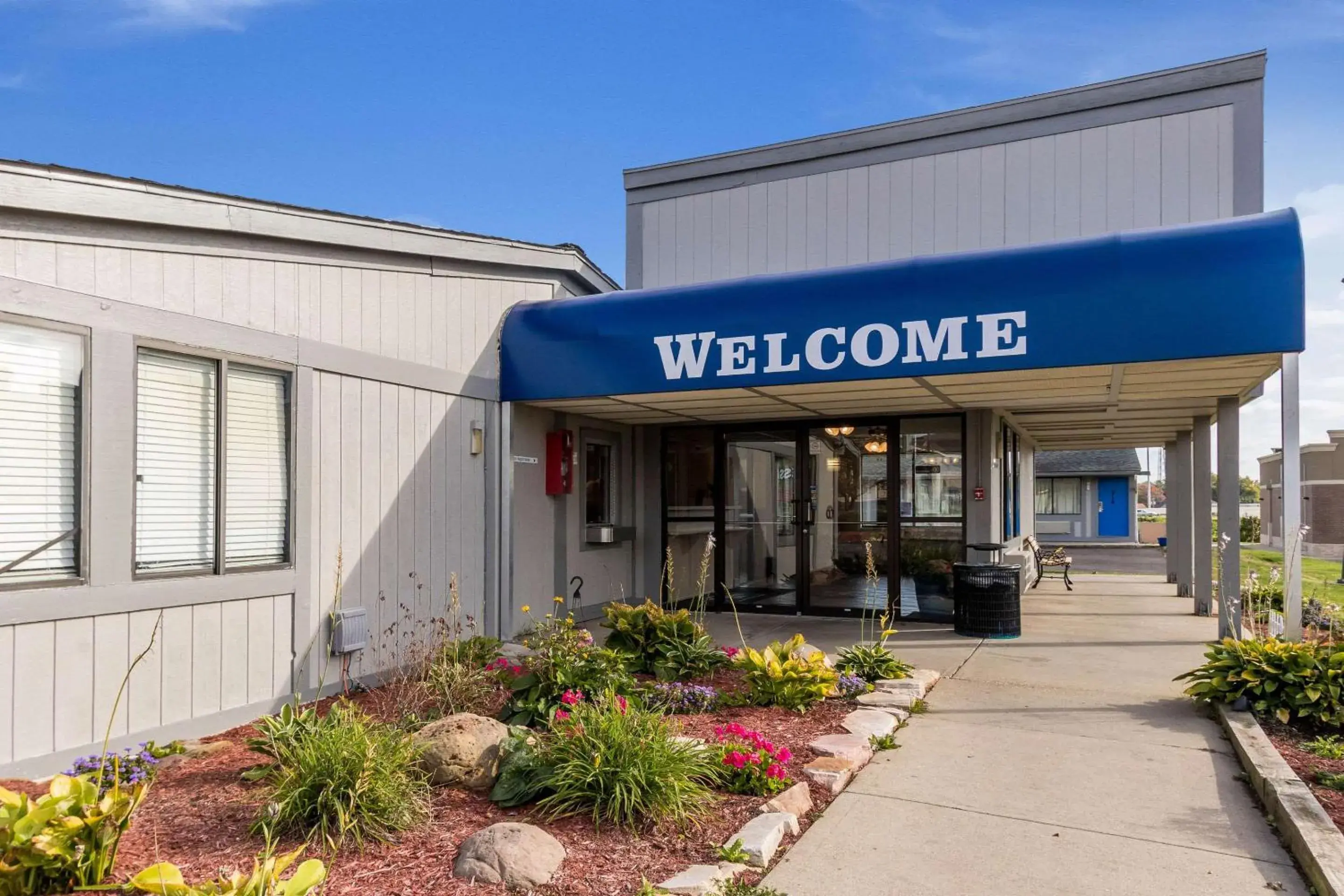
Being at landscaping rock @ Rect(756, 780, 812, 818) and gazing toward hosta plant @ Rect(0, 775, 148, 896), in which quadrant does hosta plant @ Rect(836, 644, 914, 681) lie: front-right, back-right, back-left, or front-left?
back-right

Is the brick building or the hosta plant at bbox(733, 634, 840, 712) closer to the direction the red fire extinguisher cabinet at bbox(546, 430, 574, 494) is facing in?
the hosta plant

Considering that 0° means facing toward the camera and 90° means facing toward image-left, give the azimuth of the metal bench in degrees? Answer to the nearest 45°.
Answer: approximately 270°

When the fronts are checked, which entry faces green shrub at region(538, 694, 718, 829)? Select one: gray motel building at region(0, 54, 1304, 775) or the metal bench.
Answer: the gray motel building

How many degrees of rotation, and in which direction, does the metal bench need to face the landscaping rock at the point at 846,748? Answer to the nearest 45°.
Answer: approximately 90° to its right

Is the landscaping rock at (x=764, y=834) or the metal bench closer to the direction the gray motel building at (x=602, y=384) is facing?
the landscaping rock

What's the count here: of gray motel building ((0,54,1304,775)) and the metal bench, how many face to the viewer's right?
1

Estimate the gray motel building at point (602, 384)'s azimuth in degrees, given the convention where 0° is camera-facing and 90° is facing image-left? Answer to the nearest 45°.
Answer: approximately 0°

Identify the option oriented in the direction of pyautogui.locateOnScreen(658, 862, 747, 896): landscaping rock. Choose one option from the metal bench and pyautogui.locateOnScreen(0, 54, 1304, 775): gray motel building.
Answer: the gray motel building

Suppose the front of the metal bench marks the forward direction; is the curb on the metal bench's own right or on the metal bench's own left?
on the metal bench's own right
